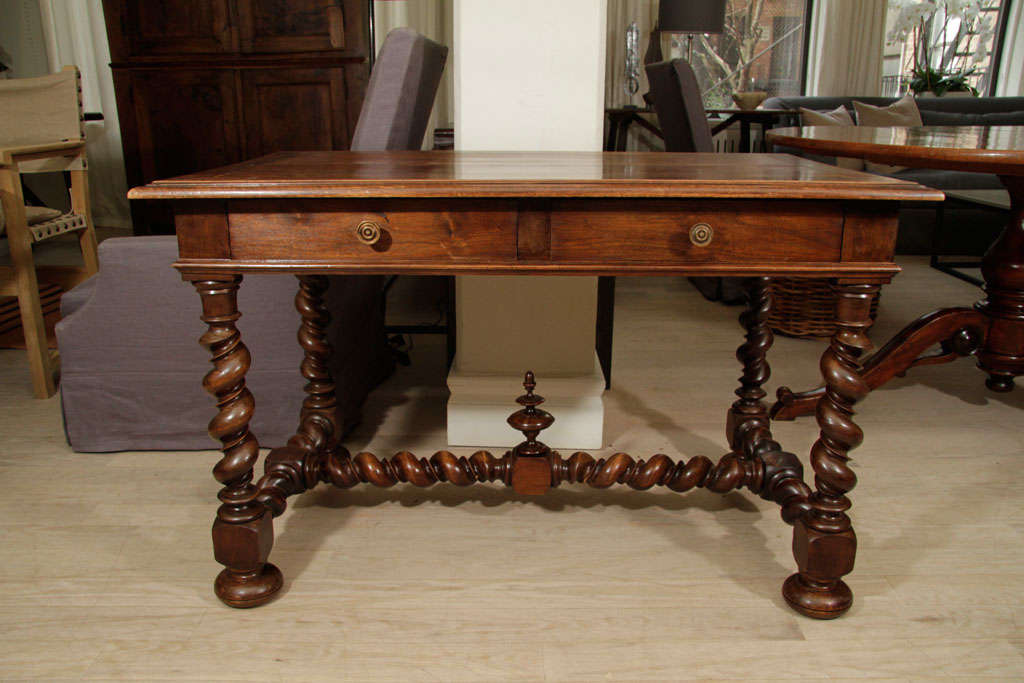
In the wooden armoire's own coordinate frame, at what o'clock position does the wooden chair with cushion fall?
The wooden chair with cushion is roughly at 1 o'clock from the wooden armoire.

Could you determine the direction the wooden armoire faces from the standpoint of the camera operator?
facing the viewer

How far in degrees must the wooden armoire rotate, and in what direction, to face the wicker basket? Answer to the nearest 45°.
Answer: approximately 45° to its left

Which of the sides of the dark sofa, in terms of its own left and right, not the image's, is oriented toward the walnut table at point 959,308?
front

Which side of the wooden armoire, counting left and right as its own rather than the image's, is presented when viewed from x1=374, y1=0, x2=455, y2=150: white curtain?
left

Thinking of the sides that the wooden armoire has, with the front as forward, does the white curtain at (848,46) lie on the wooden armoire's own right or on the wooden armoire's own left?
on the wooden armoire's own left

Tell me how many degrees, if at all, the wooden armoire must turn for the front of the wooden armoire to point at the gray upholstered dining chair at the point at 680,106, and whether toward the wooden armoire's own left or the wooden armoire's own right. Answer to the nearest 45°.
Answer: approximately 45° to the wooden armoire's own left

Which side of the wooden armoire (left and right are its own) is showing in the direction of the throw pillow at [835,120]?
left

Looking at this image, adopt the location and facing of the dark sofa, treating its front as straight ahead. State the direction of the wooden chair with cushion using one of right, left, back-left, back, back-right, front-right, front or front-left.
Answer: front-right

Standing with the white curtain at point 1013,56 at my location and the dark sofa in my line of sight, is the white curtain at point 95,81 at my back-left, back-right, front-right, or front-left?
front-right

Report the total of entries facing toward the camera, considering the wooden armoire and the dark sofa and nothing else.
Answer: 2
